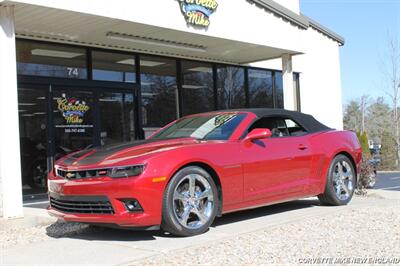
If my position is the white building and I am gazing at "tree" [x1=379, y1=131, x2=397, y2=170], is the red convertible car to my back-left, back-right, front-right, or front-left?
back-right

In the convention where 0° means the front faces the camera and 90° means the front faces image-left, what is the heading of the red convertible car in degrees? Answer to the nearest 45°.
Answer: approximately 45°

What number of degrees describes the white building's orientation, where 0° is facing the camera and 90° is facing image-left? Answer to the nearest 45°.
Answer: approximately 315°

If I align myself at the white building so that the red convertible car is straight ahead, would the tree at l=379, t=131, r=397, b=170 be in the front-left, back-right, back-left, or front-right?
back-left

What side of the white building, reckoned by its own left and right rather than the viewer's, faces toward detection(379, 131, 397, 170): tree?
left

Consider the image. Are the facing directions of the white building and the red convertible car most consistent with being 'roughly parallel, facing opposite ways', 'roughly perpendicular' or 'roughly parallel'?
roughly perpendicular

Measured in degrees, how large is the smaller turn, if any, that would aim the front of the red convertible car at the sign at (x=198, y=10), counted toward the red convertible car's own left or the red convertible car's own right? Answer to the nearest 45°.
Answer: approximately 135° to the red convertible car's own right
